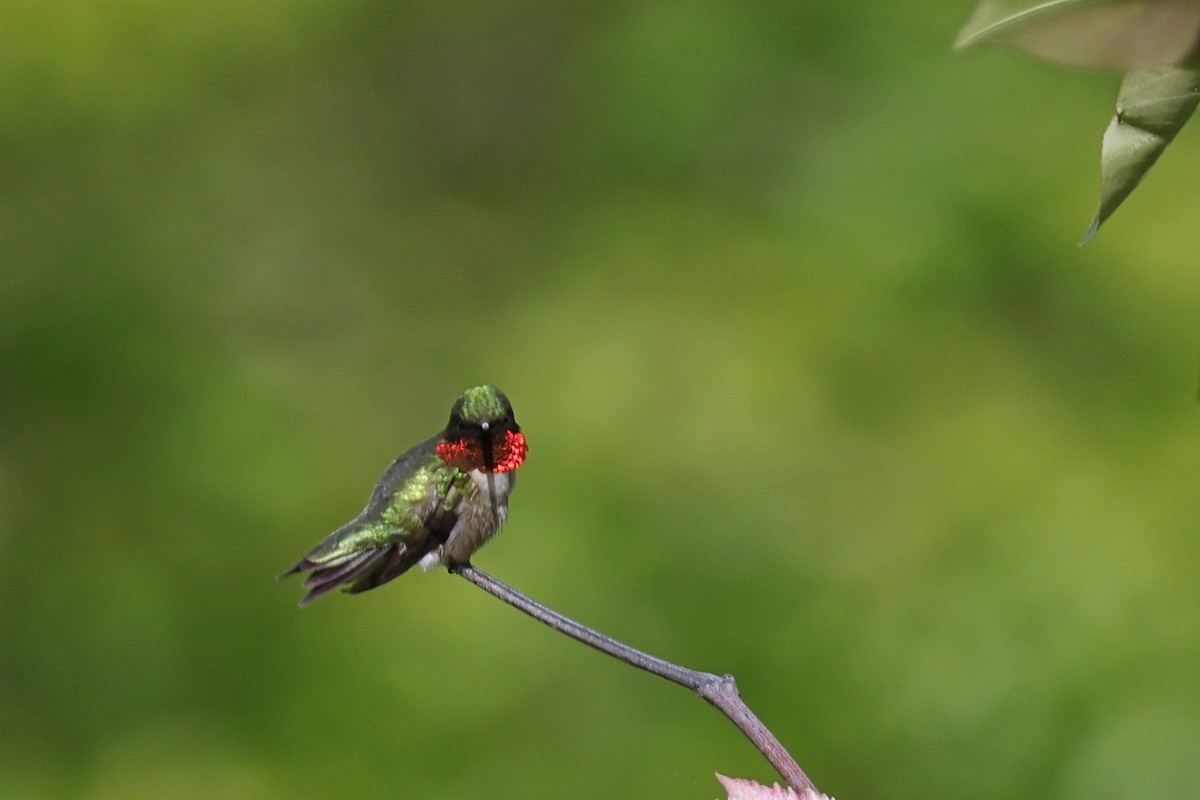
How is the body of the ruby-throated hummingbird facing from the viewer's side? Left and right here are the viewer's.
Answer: facing the viewer and to the right of the viewer
